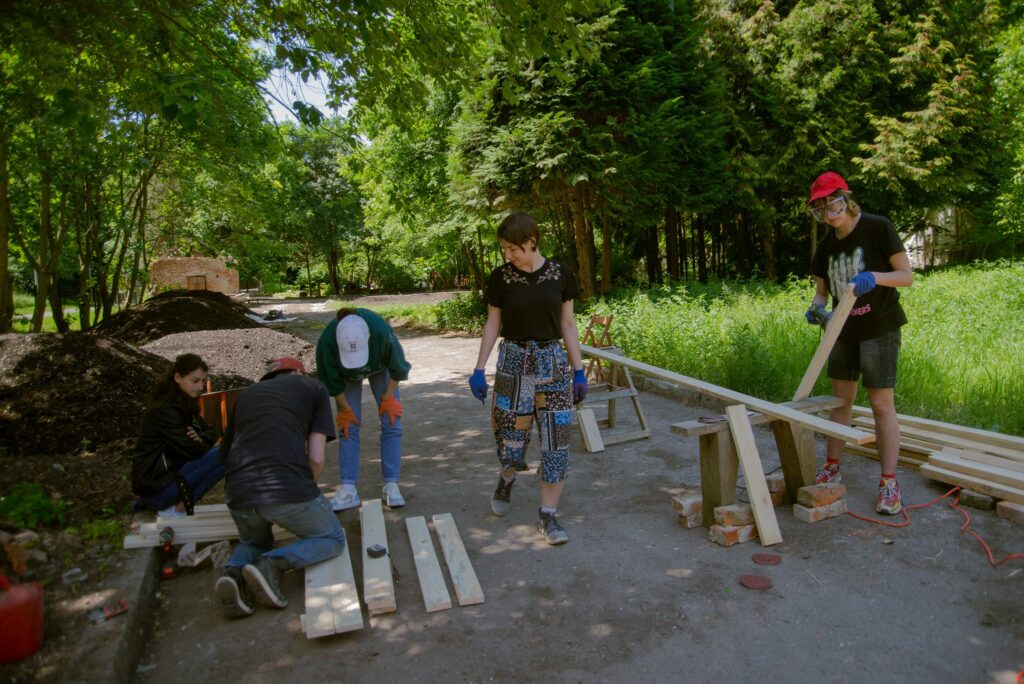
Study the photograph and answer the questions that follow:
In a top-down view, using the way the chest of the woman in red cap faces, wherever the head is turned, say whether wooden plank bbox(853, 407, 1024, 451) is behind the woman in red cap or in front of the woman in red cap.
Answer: behind

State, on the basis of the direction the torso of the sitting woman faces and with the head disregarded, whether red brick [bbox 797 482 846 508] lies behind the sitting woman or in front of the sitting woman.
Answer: in front

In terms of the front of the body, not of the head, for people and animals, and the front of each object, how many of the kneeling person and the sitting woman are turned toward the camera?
0

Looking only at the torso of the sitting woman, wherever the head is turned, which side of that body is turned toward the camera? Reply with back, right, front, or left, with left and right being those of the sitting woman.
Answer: right

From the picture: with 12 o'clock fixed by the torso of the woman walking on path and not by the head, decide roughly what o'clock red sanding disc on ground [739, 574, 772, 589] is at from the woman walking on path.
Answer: The red sanding disc on ground is roughly at 10 o'clock from the woman walking on path.

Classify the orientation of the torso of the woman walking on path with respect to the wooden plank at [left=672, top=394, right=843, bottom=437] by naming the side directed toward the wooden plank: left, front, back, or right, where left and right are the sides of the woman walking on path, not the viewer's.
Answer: left

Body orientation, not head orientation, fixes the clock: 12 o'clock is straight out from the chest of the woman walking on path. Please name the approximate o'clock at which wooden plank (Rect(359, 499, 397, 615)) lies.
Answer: The wooden plank is roughly at 2 o'clock from the woman walking on path.

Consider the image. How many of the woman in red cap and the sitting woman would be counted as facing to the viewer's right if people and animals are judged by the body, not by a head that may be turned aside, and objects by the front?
1

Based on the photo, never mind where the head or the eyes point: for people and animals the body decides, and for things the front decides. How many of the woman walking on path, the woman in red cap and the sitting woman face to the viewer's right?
1
